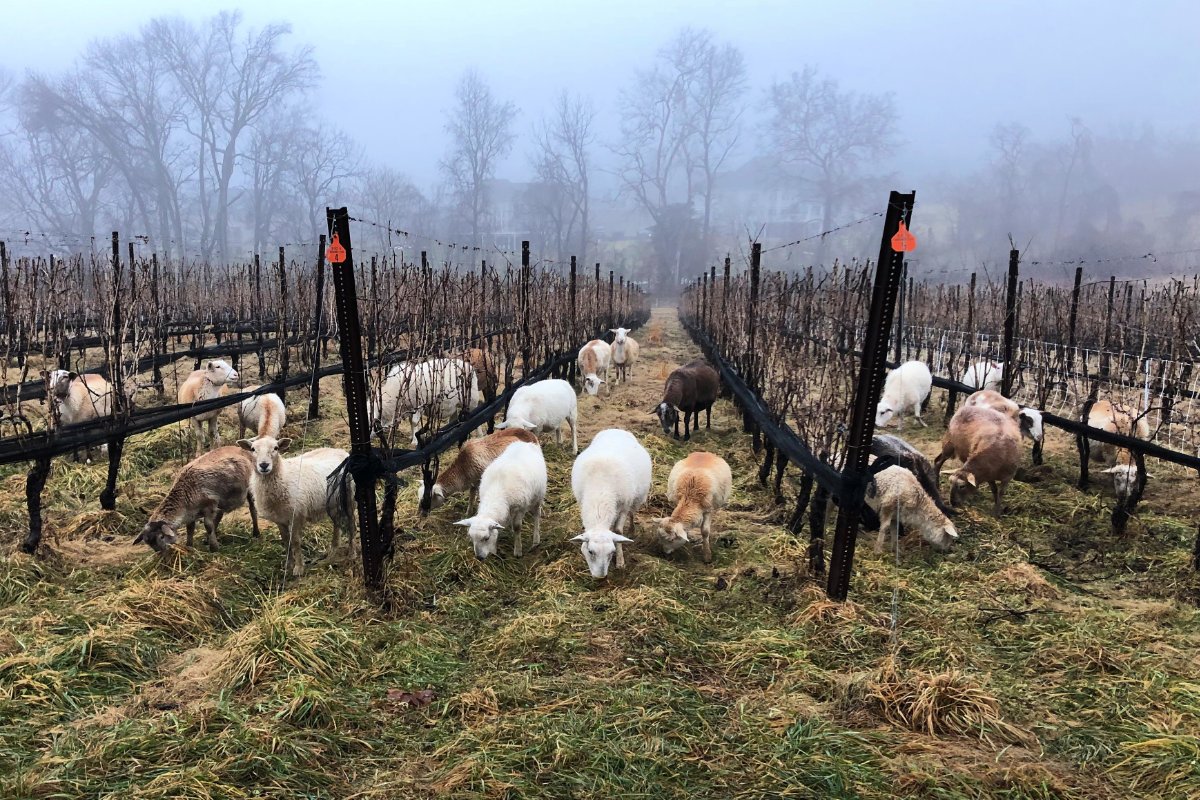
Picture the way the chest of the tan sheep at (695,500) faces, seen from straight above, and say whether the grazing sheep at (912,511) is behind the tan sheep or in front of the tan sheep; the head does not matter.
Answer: behind

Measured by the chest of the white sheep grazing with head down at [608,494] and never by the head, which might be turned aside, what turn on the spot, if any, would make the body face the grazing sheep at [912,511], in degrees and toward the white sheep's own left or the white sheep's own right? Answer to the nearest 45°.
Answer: approximately 90° to the white sheep's own left

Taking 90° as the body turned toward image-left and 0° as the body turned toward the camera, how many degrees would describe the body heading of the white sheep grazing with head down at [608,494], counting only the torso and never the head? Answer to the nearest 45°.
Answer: approximately 0°

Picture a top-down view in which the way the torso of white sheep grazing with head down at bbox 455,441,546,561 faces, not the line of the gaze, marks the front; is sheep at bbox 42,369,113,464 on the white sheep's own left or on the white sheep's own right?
on the white sheep's own right

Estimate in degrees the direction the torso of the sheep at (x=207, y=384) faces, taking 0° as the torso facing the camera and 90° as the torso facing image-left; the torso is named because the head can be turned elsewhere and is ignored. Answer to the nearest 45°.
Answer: approximately 315°

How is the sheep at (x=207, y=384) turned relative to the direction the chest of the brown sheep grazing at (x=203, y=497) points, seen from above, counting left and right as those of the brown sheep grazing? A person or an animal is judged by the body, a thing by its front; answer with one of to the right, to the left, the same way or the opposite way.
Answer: to the left

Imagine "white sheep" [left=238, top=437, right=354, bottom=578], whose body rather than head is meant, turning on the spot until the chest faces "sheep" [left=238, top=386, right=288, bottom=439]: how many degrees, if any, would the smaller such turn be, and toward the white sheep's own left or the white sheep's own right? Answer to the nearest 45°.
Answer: approximately 135° to the white sheep's own right
